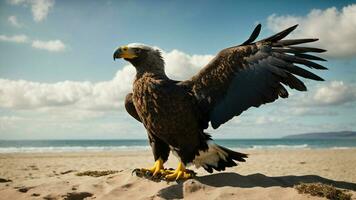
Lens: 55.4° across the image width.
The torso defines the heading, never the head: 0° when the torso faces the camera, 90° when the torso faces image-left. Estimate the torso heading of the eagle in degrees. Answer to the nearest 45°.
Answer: approximately 45°
